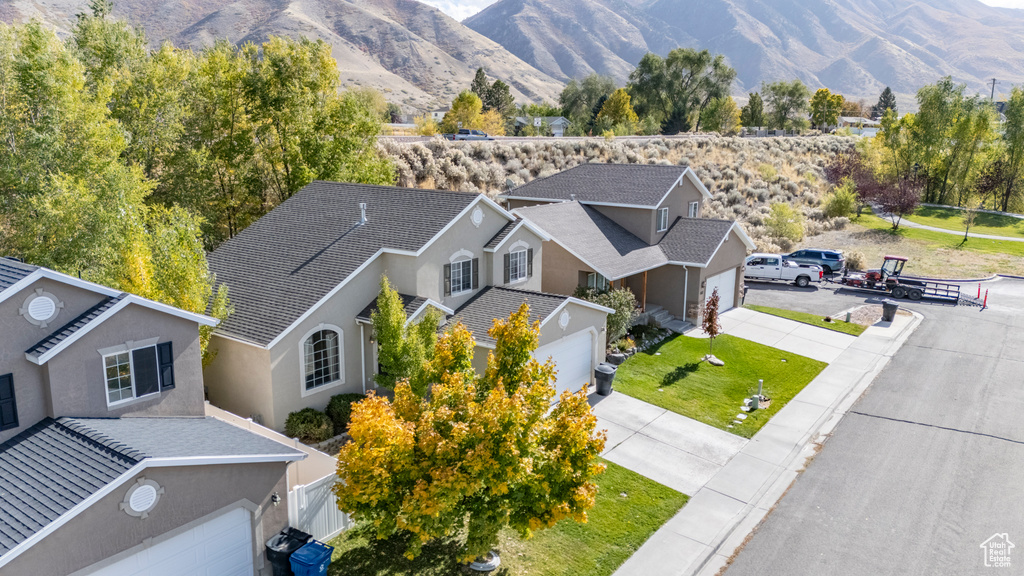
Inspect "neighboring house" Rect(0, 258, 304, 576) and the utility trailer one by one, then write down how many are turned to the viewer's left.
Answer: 1

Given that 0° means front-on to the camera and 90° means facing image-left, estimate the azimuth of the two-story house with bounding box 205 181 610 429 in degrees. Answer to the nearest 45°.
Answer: approximately 315°

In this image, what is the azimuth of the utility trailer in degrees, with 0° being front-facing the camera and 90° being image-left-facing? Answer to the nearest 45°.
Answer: approximately 90°

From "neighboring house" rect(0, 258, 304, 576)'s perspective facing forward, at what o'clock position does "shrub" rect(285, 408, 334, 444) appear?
The shrub is roughly at 9 o'clock from the neighboring house.

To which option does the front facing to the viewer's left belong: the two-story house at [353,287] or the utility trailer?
the utility trailer

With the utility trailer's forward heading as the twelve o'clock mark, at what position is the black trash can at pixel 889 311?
The black trash can is roughly at 9 o'clock from the utility trailer.

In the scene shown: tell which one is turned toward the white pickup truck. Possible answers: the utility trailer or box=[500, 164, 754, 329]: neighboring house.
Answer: the utility trailer

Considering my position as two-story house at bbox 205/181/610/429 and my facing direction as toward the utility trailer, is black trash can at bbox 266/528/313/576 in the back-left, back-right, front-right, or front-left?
back-right

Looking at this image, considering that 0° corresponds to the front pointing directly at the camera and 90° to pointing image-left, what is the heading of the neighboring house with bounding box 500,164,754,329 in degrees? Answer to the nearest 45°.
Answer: approximately 315°
